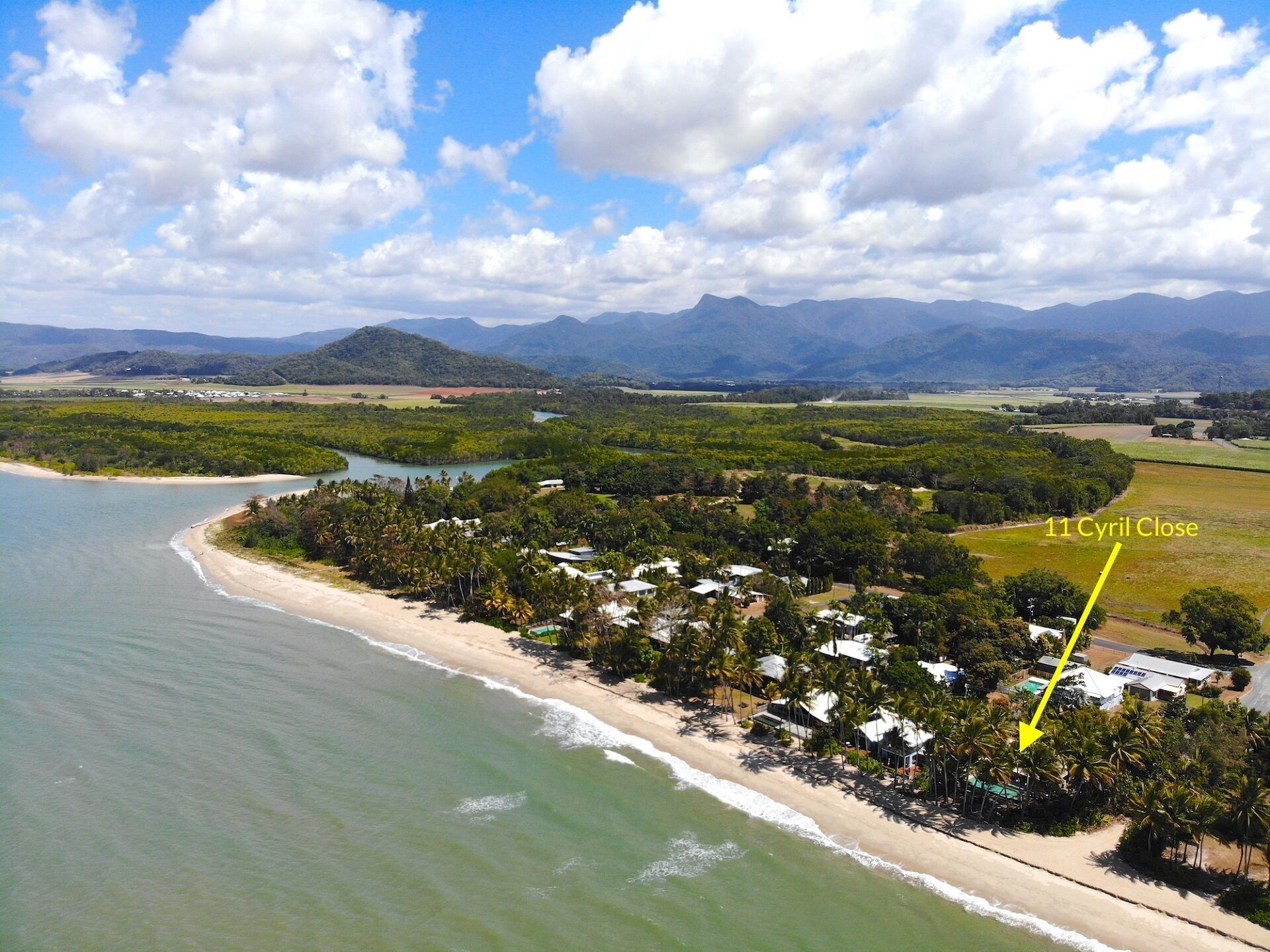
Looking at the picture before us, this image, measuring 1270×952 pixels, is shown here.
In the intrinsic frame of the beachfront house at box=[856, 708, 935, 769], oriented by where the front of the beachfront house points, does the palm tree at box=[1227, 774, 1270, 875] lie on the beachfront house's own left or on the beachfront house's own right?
on the beachfront house's own left

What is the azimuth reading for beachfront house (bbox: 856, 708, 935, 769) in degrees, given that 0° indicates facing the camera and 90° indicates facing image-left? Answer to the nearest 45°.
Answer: approximately 45°

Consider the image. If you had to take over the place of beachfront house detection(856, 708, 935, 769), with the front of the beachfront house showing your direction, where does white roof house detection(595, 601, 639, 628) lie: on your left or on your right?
on your right

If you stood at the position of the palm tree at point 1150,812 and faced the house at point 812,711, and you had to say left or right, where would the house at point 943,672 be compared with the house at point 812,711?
right

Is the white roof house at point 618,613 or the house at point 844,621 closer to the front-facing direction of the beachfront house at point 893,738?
the white roof house

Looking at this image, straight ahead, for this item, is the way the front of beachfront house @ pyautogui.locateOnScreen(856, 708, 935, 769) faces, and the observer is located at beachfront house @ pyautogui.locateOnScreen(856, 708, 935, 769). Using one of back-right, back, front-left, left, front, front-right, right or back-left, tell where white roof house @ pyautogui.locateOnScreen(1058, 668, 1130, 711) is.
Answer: back

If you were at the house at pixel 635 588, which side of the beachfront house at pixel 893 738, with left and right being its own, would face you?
right

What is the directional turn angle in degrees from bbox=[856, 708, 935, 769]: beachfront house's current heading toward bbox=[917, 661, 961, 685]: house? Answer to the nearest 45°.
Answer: approximately 135° to its right

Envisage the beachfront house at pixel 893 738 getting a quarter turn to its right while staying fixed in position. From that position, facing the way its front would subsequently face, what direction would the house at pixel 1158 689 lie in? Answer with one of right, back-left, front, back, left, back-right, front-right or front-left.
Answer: right

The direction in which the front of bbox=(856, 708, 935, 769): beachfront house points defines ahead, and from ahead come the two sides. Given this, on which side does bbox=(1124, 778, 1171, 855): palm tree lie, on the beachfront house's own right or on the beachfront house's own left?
on the beachfront house's own left

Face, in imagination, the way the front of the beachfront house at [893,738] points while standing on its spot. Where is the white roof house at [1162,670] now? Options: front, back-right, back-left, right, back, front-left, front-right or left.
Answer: back

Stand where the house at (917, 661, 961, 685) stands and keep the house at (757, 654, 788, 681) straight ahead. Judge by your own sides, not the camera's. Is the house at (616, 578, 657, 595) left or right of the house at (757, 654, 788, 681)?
right
